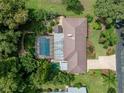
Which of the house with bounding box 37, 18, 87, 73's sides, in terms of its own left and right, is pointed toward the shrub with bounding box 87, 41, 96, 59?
front

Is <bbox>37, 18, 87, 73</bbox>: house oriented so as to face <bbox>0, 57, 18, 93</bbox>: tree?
no

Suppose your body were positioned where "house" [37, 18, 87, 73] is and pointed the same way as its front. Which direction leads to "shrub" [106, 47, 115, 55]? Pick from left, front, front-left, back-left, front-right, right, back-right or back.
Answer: front

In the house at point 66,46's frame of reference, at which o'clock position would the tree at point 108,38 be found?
The tree is roughly at 12 o'clock from the house.

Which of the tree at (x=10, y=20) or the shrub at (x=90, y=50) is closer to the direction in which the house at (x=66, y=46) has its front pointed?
the shrub

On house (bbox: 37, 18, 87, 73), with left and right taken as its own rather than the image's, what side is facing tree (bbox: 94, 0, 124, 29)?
front

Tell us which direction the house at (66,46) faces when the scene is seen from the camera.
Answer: facing to the right of the viewer

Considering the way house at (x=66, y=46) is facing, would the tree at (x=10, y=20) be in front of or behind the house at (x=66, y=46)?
behind
